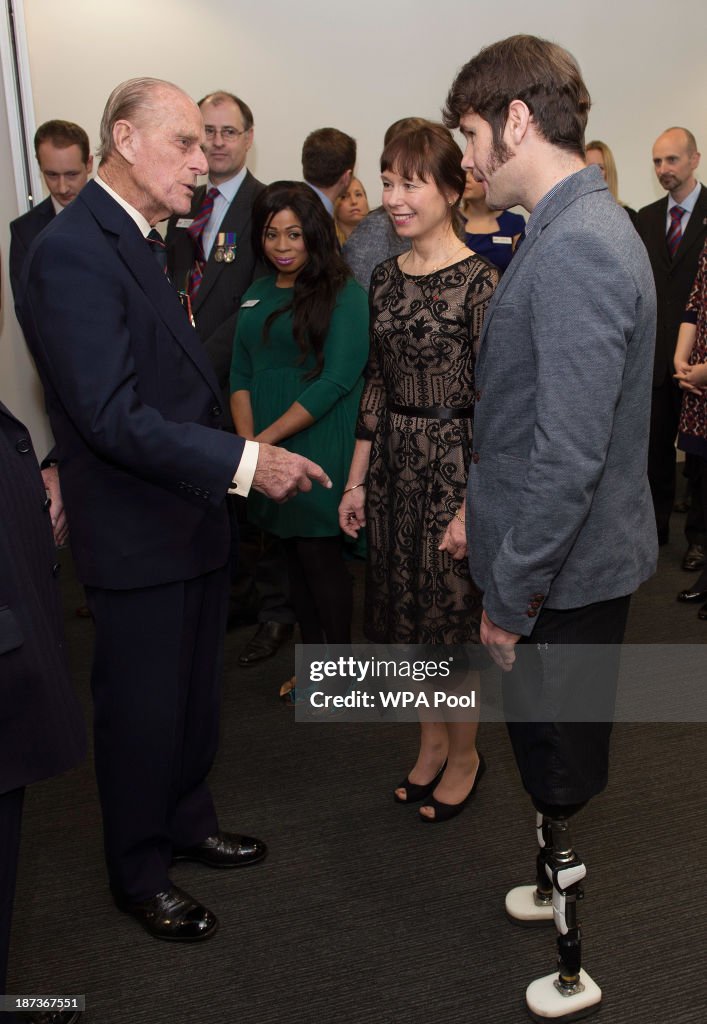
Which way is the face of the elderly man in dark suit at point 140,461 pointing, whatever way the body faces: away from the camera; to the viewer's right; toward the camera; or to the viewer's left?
to the viewer's right

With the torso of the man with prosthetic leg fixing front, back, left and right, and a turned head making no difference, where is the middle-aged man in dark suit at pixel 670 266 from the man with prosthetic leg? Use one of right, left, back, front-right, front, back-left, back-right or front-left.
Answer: right

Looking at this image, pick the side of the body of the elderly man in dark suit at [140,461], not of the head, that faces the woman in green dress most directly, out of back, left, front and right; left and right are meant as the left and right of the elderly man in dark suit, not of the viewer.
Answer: left

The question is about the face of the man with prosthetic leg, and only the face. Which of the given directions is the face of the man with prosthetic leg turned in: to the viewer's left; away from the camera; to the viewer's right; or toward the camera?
to the viewer's left

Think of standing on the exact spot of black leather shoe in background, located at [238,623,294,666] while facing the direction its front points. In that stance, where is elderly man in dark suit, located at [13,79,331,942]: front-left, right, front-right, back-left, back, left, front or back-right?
front-left

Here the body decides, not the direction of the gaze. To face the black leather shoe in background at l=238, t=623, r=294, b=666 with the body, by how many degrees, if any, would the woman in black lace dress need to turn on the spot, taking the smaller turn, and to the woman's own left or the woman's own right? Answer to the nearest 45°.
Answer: approximately 90° to the woman's own right

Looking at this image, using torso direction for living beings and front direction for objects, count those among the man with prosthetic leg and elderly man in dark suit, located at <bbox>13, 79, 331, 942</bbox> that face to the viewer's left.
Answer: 1

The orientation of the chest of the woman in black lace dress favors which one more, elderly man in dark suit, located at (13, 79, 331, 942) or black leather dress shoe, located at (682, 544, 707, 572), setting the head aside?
the elderly man in dark suit

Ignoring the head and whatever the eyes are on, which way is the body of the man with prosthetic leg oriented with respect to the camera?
to the viewer's left

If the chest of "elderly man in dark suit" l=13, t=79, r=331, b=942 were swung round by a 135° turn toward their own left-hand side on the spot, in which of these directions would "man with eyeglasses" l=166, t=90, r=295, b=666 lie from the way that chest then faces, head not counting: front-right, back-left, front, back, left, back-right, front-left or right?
front-right

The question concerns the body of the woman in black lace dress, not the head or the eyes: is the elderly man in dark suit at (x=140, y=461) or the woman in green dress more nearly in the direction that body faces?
the elderly man in dark suit
